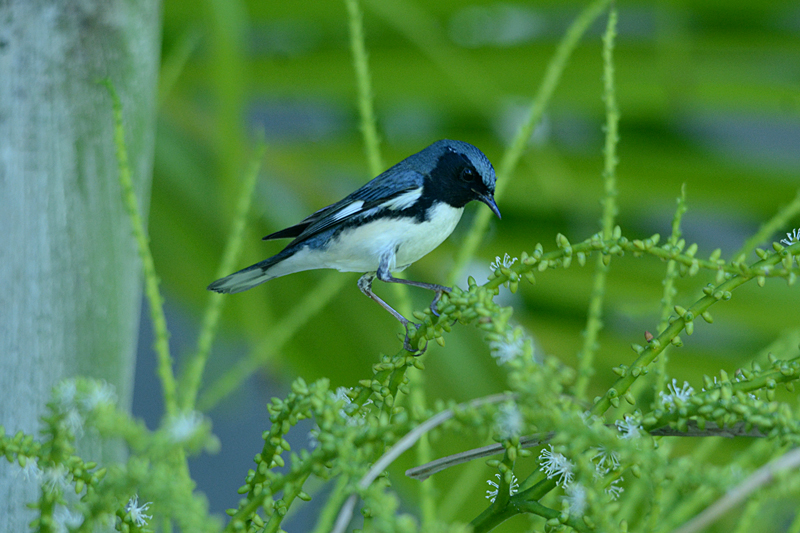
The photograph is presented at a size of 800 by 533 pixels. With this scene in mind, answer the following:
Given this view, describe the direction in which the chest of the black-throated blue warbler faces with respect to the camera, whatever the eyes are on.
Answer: to the viewer's right
